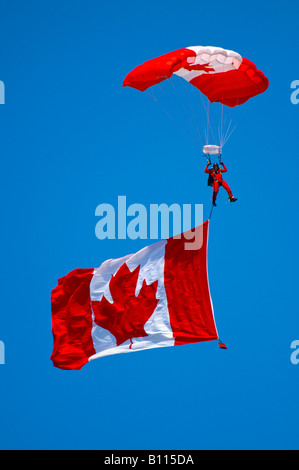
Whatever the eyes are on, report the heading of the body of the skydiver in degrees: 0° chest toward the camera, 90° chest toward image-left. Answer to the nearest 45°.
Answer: approximately 315°
